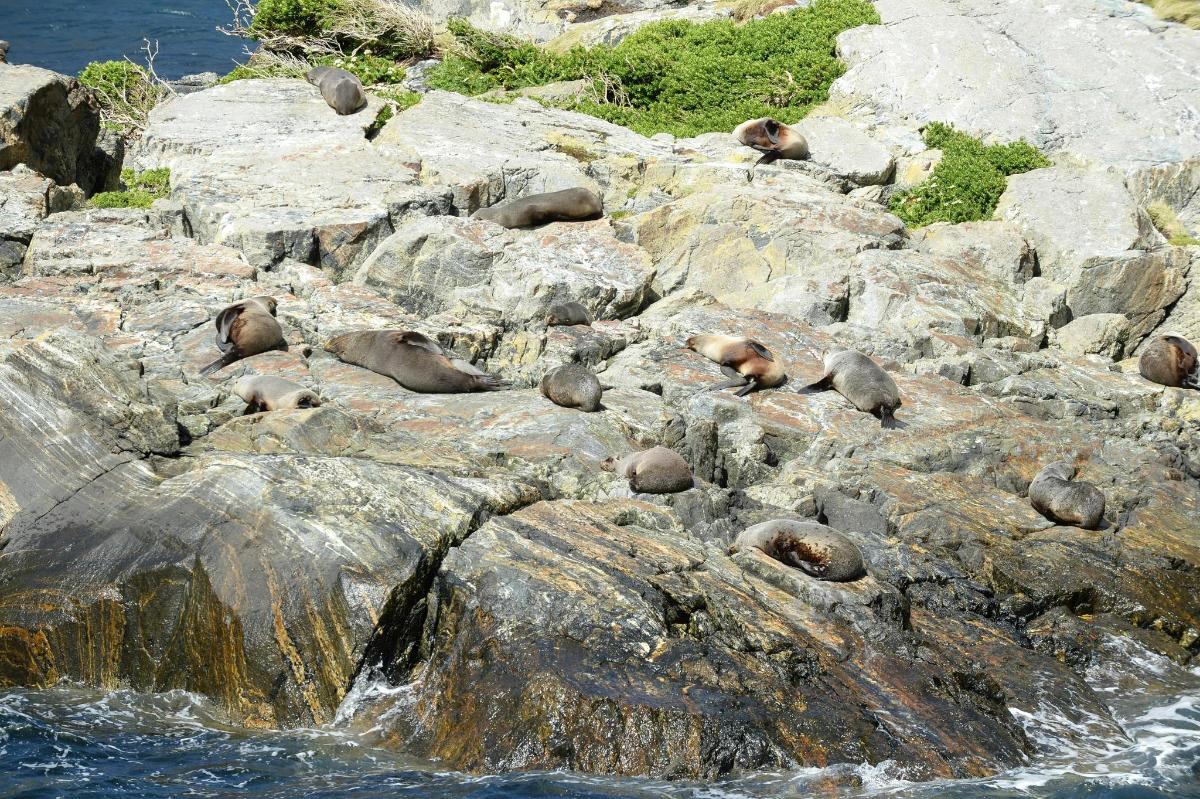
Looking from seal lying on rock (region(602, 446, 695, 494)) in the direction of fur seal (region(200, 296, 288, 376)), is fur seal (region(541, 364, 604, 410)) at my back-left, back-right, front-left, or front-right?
front-right

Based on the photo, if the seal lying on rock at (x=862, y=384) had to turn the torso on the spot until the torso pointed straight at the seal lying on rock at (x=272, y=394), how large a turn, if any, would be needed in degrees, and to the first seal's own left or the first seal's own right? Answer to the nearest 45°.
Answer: approximately 90° to the first seal's own left

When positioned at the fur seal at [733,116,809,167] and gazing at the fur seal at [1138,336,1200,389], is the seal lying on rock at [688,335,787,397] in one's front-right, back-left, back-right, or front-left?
front-right

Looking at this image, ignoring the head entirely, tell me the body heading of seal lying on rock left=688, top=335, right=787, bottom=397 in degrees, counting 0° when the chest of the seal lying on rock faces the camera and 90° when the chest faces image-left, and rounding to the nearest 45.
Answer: approximately 90°

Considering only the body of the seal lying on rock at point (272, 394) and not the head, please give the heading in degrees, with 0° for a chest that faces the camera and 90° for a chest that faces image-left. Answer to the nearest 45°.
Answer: approximately 90°

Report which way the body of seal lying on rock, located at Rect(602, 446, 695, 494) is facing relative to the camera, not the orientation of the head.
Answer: to the viewer's left

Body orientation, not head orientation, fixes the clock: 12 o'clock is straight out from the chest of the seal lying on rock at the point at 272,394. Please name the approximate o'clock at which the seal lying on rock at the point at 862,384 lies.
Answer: the seal lying on rock at the point at 862,384 is roughly at 6 o'clock from the seal lying on rock at the point at 272,394.

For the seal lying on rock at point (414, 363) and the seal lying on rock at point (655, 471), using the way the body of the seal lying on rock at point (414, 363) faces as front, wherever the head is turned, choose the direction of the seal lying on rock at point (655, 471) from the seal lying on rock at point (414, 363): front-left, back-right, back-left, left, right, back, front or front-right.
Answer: back-left

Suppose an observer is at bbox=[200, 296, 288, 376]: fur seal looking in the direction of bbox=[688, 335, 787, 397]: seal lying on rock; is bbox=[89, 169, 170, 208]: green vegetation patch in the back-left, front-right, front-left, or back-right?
back-left

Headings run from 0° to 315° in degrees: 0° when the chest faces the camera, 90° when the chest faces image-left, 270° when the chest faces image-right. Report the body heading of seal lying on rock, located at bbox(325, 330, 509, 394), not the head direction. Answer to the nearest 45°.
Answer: approximately 90°

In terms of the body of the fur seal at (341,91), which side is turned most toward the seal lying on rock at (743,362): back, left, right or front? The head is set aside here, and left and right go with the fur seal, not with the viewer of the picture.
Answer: back
